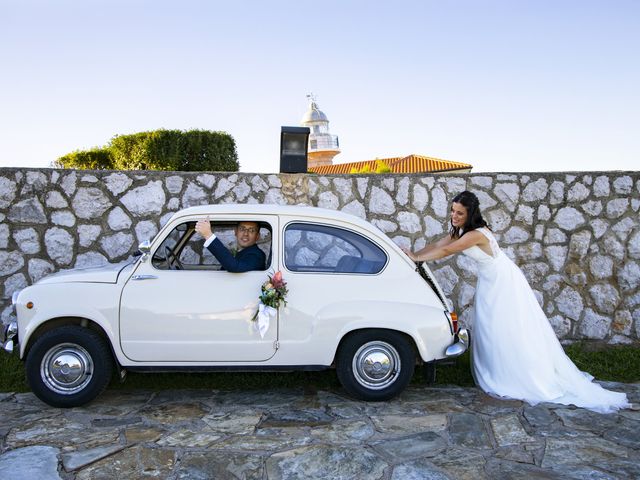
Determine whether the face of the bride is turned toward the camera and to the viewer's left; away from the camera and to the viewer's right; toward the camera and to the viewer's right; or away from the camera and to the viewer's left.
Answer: toward the camera and to the viewer's left

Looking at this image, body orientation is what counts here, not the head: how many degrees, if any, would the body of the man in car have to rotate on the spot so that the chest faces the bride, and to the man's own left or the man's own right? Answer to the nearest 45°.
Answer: approximately 135° to the man's own left

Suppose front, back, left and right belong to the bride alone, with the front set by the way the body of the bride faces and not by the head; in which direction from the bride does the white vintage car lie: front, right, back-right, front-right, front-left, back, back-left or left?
front-left

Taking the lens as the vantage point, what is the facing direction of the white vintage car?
facing to the left of the viewer

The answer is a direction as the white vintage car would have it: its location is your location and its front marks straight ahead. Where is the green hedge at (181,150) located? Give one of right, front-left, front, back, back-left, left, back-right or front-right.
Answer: right

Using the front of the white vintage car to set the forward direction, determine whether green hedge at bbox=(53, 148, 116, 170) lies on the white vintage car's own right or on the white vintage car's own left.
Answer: on the white vintage car's own right

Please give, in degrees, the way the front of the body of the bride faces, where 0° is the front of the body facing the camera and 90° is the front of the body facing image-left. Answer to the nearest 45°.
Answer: approximately 90°

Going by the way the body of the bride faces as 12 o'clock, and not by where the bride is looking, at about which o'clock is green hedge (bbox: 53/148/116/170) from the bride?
The green hedge is roughly at 1 o'clock from the bride.

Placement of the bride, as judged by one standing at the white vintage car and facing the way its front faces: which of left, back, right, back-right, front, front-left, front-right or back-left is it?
back

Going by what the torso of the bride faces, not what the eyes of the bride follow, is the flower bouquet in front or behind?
in front

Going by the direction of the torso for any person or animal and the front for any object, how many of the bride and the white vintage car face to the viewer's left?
2

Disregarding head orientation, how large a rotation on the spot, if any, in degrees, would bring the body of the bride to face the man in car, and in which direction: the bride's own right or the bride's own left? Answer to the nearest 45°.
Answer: approximately 45° to the bride's own left
